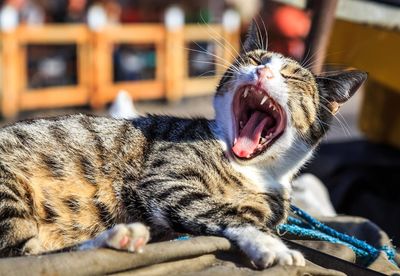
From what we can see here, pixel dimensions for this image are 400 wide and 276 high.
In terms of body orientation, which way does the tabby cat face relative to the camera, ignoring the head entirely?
to the viewer's right

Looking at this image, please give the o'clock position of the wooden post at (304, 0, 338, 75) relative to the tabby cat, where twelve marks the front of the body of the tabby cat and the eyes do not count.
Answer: The wooden post is roughly at 10 o'clock from the tabby cat.

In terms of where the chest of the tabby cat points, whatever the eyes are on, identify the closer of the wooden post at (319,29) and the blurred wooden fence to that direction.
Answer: the wooden post

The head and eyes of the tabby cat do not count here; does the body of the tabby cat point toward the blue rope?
yes

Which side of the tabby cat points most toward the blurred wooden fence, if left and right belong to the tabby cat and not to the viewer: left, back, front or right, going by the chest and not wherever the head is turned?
left

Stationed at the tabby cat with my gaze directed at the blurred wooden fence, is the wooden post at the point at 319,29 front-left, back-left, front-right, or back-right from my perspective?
front-right
